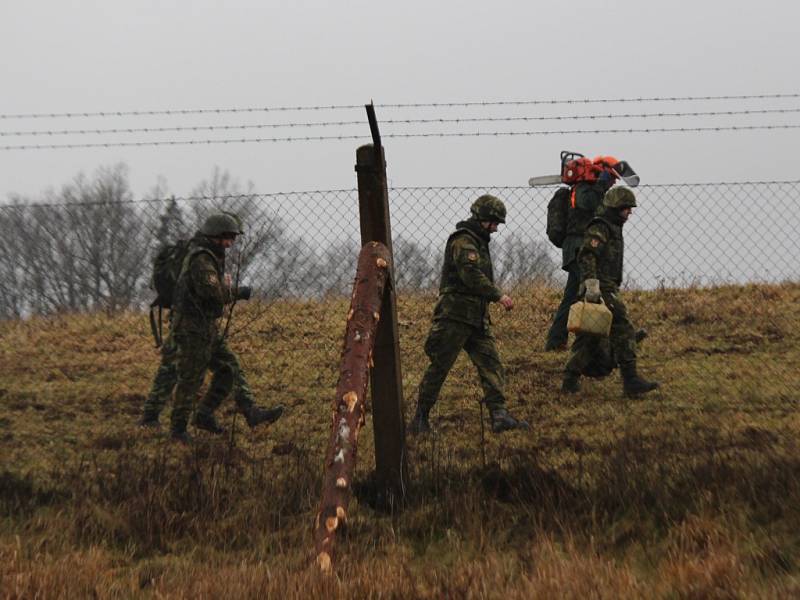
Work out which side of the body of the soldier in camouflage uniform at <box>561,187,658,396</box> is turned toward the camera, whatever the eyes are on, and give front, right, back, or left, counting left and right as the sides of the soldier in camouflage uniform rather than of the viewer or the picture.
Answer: right

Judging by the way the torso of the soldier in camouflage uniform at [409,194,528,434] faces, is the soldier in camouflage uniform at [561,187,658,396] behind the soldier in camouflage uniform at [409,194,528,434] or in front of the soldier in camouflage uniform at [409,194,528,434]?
in front

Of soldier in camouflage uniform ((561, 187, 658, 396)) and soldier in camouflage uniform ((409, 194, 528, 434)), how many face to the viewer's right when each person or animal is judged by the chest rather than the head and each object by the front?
2

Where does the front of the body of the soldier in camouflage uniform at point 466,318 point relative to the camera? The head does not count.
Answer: to the viewer's right

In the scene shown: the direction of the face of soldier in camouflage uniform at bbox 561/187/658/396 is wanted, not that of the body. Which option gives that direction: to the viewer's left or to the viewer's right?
to the viewer's right

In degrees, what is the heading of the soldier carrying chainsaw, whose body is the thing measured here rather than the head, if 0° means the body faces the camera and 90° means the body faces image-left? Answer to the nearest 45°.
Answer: approximately 270°

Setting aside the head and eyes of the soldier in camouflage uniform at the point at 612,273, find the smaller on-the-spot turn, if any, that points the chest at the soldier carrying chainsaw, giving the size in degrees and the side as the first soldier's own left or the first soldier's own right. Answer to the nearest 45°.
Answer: approximately 90° to the first soldier's own left

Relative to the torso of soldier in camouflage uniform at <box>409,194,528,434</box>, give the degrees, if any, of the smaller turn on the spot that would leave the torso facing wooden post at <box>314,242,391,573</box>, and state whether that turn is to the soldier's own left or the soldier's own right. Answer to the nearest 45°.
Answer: approximately 90° to the soldier's own right
